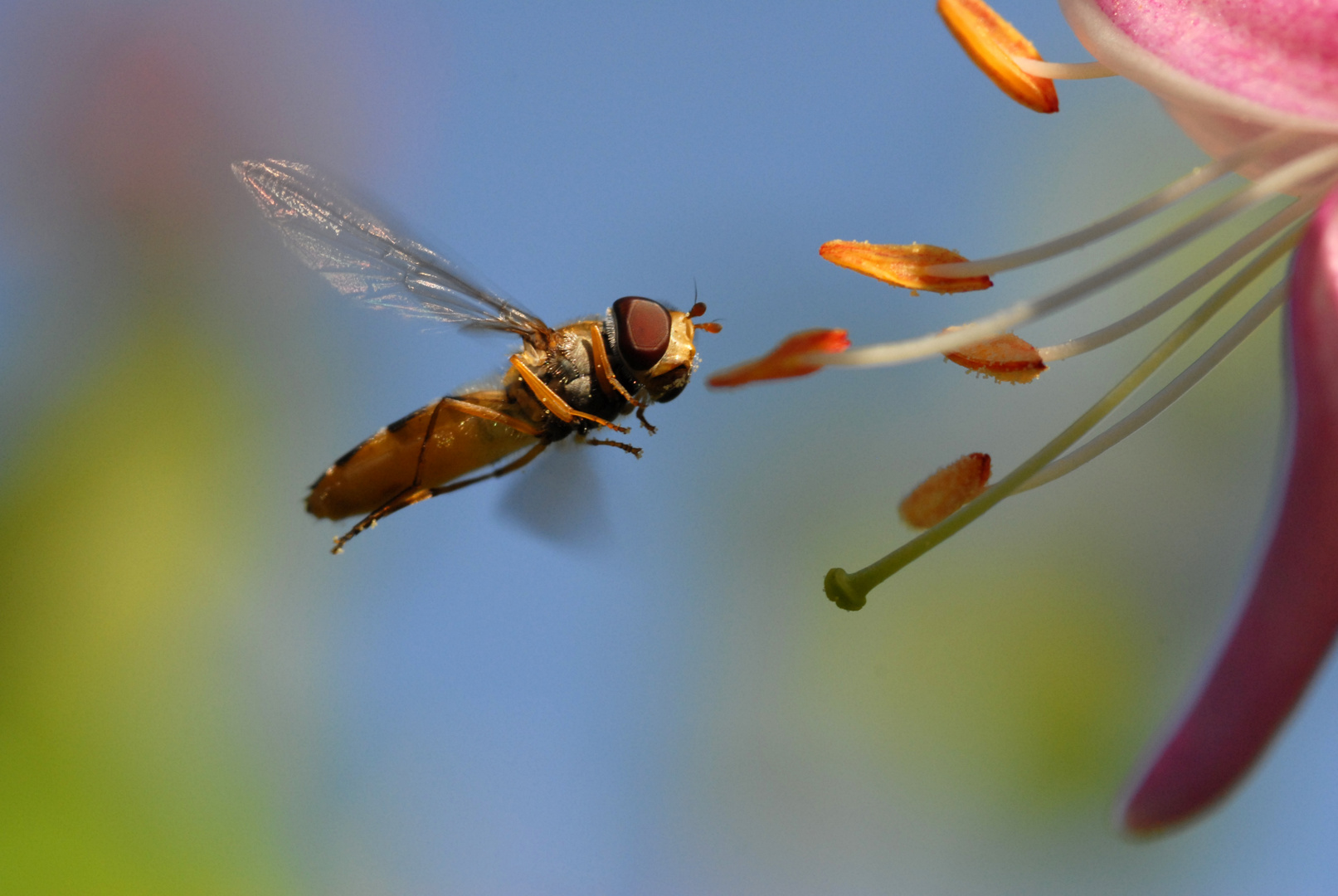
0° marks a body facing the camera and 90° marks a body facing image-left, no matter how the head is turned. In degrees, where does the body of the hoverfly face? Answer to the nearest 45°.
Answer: approximately 270°

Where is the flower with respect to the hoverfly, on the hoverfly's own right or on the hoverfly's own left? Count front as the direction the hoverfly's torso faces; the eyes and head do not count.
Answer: on the hoverfly's own left
